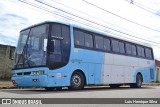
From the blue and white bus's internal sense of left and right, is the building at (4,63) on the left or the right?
on its right

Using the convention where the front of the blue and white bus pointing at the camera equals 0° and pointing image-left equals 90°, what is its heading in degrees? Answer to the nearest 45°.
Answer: approximately 45°
